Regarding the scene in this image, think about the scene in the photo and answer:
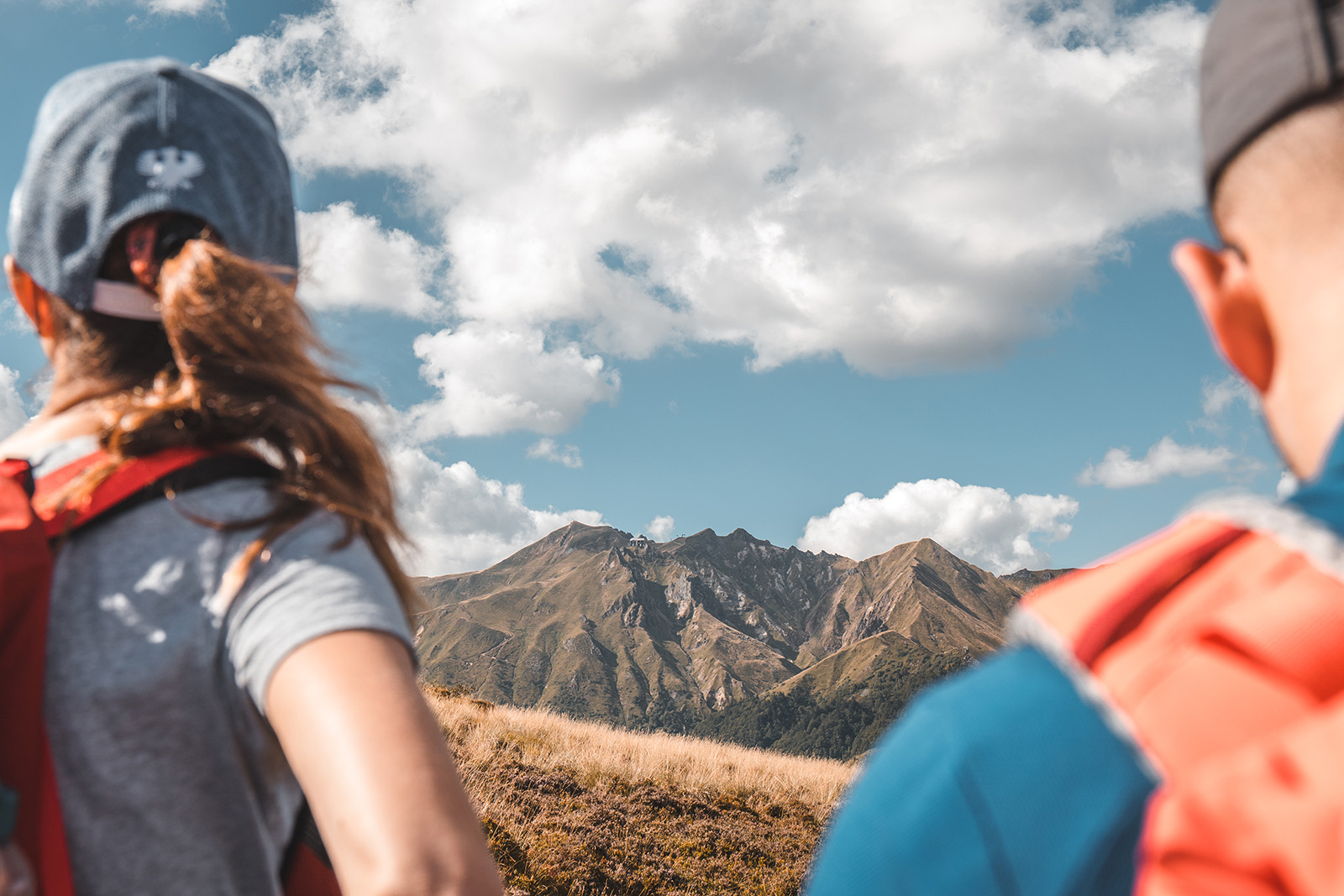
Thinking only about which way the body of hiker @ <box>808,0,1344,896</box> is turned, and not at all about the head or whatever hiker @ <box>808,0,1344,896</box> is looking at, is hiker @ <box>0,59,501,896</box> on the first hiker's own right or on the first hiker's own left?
on the first hiker's own left

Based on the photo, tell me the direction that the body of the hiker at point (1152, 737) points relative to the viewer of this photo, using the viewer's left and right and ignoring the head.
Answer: facing away from the viewer
